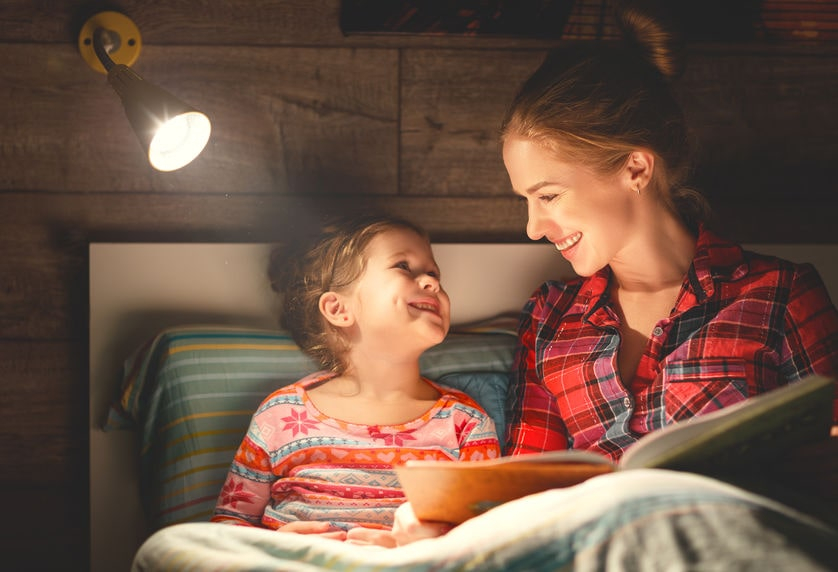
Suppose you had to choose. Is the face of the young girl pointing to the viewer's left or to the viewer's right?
to the viewer's right

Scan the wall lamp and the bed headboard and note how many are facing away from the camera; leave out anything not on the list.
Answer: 0

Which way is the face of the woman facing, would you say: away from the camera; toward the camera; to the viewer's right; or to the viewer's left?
to the viewer's left

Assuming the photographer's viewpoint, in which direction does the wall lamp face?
facing the viewer and to the right of the viewer

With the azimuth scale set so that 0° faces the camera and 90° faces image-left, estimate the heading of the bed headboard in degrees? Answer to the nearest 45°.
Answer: approximately 0°

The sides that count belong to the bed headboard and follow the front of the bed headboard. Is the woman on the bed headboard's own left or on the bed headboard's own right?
on the bed headboard's own left
